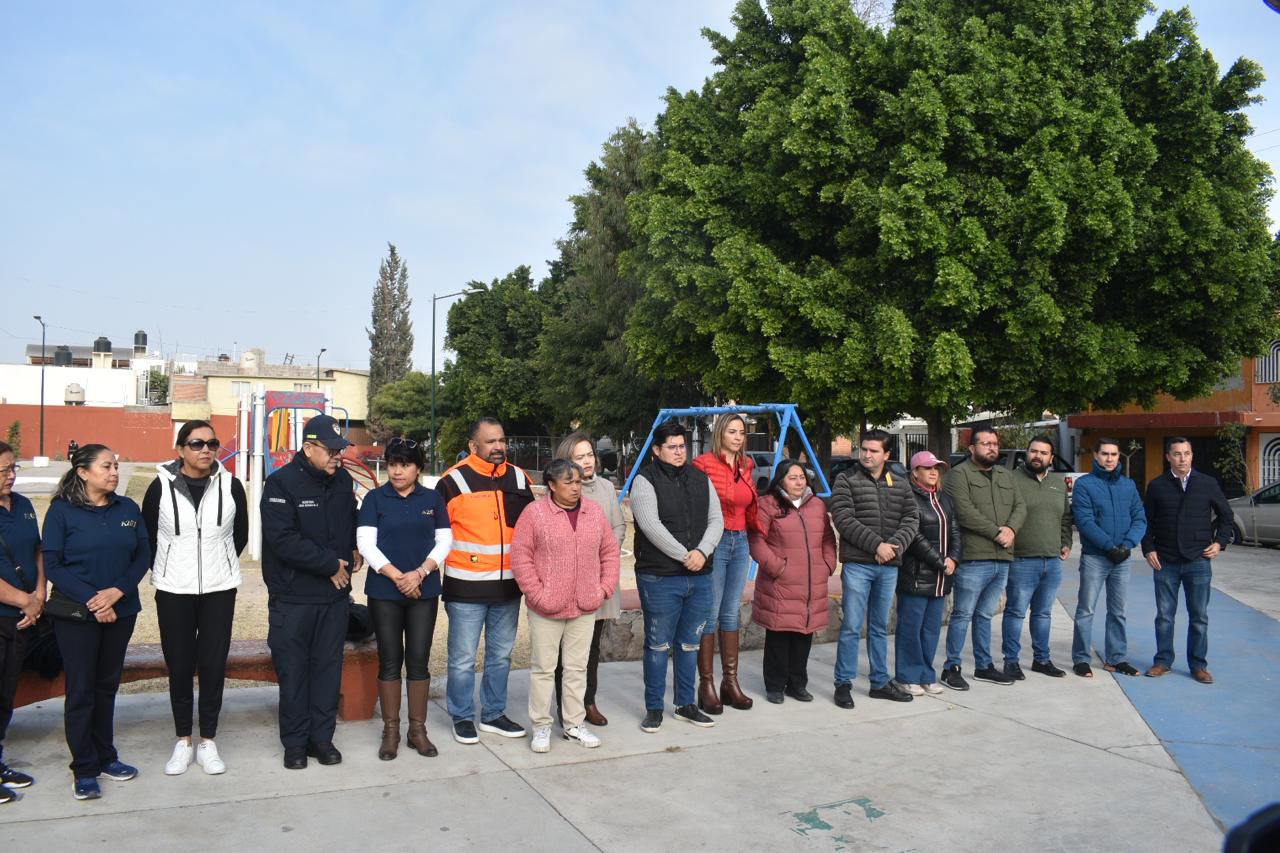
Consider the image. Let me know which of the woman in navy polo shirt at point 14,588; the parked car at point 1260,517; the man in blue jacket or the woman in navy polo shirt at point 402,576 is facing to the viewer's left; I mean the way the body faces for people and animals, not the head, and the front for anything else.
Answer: the parked car

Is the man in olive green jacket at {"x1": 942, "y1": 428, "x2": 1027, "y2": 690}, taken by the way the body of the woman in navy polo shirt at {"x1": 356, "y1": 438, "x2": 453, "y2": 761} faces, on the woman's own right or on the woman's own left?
on the woman's own left

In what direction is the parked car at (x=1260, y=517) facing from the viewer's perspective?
to the viewer's left

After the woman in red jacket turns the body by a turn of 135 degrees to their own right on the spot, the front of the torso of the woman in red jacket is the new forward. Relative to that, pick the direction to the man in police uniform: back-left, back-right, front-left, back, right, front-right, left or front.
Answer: front-left

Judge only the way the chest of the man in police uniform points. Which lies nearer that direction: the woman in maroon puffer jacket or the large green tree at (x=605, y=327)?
the woman in maroon puffer jacket

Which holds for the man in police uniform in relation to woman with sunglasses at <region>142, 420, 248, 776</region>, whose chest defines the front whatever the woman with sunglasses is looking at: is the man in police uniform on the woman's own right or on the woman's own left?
on the woman's own left

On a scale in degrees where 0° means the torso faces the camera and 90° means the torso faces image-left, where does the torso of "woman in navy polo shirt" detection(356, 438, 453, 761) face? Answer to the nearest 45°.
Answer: approximately 0°
